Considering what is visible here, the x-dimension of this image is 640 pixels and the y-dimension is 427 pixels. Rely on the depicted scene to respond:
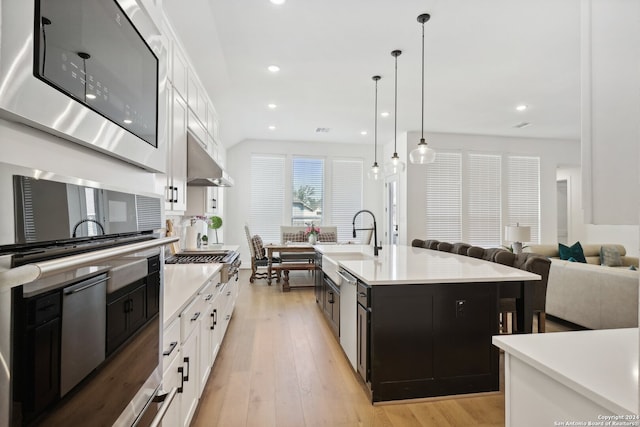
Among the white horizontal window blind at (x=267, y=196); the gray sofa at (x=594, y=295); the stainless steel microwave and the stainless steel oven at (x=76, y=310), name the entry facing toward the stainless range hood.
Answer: the white horizontal window blind

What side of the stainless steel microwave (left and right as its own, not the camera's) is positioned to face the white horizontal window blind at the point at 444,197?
left

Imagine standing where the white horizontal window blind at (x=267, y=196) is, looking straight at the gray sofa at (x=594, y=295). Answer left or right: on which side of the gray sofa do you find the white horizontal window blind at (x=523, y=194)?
left

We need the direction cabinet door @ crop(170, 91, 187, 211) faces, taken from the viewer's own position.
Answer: facing to the right of the viewer

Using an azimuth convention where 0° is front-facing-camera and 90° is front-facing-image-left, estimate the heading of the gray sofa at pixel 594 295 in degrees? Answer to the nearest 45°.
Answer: approximately 225°

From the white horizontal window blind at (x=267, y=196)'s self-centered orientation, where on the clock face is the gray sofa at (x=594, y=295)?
The gray sofa is roughly at 11 o'clock from the white horizontal window blind.

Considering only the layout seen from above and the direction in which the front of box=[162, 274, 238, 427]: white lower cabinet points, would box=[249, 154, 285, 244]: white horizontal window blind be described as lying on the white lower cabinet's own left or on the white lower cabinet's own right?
on the white lower cabinet's own left

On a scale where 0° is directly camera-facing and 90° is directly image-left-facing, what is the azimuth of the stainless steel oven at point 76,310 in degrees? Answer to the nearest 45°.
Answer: approximately 315°

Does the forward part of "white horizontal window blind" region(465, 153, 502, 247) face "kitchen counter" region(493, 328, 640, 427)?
yes

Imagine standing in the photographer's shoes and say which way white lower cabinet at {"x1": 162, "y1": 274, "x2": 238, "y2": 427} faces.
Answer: facing to the right of the viewer

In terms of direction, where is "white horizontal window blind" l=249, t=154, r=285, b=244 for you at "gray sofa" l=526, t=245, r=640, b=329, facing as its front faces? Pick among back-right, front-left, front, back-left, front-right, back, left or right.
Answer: back-left

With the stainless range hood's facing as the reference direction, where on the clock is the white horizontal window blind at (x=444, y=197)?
The white horizontal window blind is roughly at 11 o'clock from the stainless range hood.
